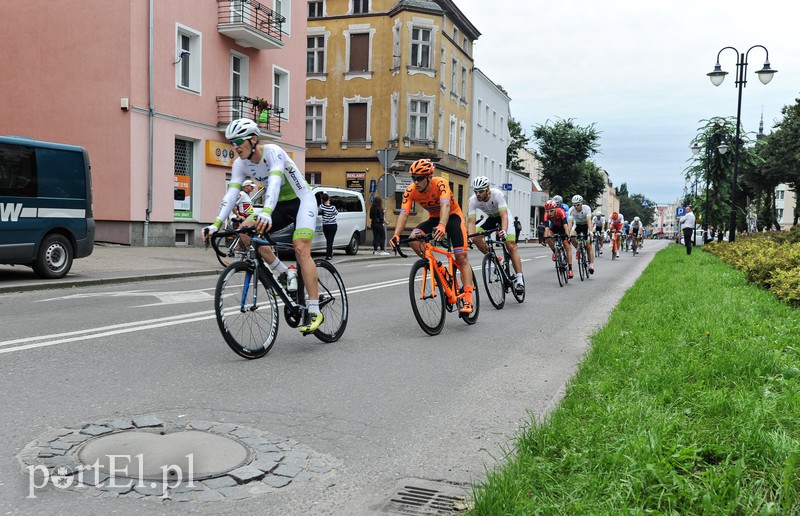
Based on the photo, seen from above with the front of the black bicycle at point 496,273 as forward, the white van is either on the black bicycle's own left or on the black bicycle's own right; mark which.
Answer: on the black bicycle's own right

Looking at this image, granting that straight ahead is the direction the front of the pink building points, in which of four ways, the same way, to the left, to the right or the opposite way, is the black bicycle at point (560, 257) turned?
to the right

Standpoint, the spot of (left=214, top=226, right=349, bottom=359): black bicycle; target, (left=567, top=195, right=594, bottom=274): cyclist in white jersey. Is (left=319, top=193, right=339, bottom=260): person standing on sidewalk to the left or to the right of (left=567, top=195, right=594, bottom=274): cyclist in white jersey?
left

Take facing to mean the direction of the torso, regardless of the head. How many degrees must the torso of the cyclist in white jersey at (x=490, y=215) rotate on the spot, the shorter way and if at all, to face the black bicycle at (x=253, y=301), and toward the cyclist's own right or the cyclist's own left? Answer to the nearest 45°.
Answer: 0° — they already face it

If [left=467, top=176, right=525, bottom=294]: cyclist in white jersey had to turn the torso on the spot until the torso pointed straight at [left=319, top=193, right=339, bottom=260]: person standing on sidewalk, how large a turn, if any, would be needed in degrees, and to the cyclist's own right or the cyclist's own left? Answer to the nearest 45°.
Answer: approximately 90° to the cyclist's own right

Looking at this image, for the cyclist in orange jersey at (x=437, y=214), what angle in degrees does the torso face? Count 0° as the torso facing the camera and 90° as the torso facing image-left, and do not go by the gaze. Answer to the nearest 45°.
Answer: approximately 45°

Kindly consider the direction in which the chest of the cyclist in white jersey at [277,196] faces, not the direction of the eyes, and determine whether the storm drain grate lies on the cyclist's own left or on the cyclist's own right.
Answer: on the cyclist's own left

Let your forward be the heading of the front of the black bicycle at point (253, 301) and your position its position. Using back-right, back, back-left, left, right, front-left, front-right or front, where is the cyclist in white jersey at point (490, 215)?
back

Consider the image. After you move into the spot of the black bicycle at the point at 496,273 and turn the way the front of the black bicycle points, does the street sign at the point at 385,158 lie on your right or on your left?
on your right
